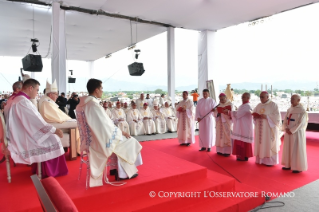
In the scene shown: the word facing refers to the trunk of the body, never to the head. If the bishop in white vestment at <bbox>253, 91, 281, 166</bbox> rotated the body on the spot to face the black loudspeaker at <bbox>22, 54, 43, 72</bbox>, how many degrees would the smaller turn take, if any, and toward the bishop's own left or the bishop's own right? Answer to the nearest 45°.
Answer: approximately 45° to the bishop's own right

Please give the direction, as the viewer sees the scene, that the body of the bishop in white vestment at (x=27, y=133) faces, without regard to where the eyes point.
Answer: to the viewer's right

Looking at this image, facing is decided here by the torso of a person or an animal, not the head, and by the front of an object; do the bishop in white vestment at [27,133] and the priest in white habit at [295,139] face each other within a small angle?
yes

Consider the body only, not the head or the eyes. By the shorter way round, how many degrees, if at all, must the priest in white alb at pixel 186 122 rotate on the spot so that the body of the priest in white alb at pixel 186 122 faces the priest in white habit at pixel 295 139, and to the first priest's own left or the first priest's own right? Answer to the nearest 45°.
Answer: approximately 90° to the first priest's own left

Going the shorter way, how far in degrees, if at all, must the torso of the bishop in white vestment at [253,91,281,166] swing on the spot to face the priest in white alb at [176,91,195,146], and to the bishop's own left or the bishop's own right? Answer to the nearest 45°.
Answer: approximately 90° to the bishop's own right

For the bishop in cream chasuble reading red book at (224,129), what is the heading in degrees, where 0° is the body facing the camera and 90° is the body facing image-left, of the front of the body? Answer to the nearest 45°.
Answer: approximately 45°

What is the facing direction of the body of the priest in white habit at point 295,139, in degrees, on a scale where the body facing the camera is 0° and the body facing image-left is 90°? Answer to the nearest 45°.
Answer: approximately 45°

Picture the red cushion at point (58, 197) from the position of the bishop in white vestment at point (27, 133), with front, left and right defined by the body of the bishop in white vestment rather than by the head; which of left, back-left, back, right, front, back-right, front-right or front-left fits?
right

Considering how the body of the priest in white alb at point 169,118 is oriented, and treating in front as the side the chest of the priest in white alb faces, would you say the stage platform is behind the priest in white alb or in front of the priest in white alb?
in front

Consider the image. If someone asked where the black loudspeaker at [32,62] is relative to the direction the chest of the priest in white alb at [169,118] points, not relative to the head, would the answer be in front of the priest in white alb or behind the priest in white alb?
in front
